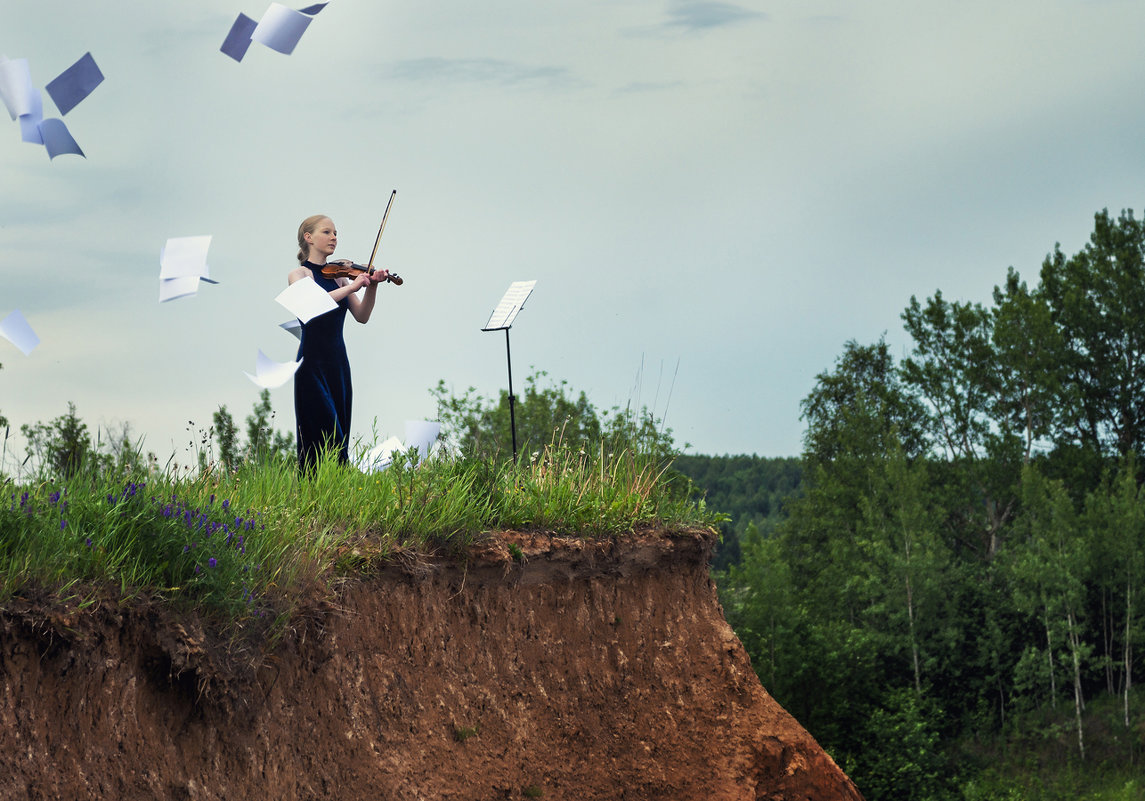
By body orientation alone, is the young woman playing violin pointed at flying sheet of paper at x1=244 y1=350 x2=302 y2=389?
no

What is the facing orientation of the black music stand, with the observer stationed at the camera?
facing the viewer and to the left of the viewer

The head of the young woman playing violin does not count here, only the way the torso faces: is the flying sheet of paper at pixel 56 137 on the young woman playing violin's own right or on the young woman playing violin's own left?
on the young woman playing violin's own right

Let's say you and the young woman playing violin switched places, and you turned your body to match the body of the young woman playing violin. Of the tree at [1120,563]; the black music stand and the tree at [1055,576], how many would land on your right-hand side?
0

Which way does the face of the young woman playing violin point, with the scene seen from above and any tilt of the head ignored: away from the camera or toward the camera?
toward the camera

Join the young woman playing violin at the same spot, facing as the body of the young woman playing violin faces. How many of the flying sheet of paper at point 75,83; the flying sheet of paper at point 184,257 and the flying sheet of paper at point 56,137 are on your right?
3

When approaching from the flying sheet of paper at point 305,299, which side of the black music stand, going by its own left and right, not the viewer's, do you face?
front

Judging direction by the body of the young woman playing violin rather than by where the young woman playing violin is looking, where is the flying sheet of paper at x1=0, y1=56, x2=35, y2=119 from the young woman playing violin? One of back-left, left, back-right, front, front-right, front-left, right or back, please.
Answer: right

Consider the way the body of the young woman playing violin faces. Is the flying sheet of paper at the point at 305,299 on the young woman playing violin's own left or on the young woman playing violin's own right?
on the young woman playing violin's own right

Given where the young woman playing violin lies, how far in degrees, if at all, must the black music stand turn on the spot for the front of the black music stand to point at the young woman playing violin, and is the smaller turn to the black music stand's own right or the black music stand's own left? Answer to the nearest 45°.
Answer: approximately 45° to the black music stand's own right

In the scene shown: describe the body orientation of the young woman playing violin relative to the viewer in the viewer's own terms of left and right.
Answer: facing the viewer and to the right of the viewer

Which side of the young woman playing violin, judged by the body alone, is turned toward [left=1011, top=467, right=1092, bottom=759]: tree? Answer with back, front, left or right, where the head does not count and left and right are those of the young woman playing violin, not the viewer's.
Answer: left

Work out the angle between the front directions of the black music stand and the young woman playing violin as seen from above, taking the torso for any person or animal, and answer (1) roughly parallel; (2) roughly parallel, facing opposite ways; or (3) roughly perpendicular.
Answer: roughly perpendicular

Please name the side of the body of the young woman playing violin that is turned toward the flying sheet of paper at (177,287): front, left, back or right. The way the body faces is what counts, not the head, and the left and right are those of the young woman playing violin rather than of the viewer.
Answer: right

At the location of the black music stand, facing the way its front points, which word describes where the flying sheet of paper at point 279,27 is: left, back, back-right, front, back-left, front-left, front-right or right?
front

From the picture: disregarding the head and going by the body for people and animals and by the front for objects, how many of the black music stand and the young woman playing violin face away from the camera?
0

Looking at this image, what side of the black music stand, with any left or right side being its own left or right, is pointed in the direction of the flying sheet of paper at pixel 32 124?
front
